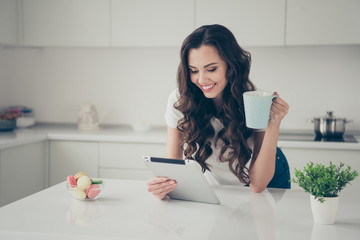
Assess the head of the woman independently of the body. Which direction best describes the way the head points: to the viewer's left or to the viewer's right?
to the viewer's left

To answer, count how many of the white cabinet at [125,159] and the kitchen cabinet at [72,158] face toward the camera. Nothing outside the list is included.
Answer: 2

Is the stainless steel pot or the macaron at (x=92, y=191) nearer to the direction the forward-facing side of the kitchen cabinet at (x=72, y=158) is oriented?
the macaron

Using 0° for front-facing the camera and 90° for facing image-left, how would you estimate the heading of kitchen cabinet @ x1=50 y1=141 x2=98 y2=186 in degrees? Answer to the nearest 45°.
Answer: approximately 0°

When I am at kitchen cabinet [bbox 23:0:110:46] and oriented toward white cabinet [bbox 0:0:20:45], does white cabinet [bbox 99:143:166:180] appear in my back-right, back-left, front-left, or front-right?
back-left

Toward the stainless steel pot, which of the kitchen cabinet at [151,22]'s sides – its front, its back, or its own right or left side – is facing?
left

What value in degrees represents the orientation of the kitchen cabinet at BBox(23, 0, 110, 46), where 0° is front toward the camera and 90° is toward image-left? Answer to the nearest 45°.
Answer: approximately 0°

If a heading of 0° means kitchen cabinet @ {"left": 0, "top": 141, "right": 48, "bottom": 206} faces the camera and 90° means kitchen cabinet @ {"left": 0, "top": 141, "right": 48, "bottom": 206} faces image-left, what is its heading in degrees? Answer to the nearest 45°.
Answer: approximately 315°

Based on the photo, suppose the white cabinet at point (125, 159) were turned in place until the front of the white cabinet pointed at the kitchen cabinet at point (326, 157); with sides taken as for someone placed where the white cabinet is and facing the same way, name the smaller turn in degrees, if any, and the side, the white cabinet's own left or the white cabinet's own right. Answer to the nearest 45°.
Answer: approximately 90° to the white cabinet's own left

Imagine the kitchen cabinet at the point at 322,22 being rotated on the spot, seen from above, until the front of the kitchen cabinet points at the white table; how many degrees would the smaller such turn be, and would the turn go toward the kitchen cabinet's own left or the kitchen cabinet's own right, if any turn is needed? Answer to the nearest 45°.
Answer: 0° — it already faces it
